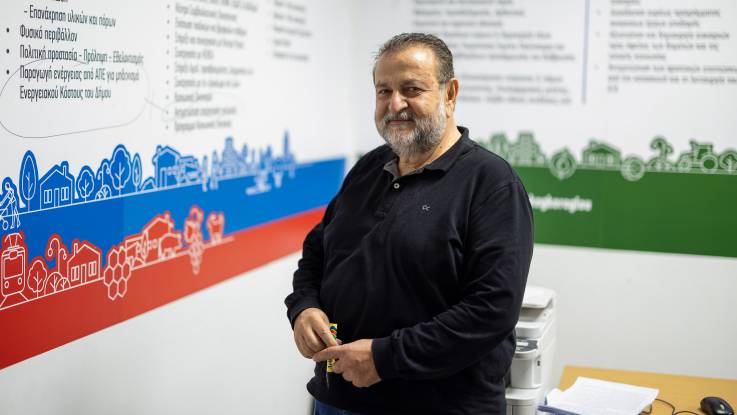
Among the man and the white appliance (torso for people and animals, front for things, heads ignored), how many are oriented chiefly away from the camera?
0

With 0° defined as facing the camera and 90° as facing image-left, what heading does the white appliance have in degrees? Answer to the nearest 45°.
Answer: approximately 45°

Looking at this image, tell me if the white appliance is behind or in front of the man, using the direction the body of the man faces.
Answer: behind

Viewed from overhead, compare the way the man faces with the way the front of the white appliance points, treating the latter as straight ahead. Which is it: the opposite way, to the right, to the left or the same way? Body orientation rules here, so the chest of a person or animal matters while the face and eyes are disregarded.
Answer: the same way

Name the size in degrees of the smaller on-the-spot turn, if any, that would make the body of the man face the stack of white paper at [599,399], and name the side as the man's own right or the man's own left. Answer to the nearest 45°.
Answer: approximately 180°

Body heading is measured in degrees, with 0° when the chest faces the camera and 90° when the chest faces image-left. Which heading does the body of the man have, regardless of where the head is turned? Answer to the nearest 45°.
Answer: approximately 45°

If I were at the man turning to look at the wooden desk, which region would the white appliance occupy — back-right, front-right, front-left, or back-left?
front-left

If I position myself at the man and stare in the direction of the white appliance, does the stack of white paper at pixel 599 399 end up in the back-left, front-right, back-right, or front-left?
front-right
